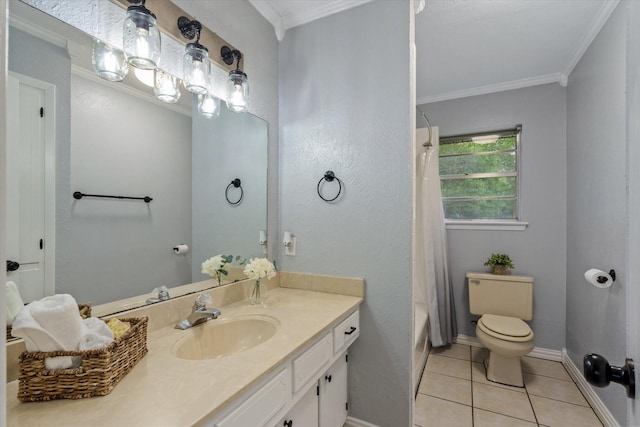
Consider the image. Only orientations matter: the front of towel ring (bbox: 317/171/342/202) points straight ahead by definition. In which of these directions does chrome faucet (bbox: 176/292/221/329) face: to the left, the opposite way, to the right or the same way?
to the left

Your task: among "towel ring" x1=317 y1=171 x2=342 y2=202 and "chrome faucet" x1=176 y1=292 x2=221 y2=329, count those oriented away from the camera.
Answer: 0

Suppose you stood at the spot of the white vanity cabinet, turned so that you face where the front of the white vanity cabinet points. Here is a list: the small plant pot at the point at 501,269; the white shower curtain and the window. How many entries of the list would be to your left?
3

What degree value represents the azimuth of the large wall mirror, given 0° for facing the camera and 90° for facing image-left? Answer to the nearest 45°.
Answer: approximately 315°

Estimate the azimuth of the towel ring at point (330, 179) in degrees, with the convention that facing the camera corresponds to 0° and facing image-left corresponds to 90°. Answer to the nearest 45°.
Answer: approximately 0°

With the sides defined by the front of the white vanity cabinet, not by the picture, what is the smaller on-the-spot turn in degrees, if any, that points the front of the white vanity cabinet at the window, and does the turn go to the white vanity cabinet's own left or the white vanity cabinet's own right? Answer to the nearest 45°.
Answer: approximately 90° to the white vanity cabinet's own left

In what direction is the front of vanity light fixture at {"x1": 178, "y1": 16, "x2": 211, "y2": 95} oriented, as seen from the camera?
facing the viewer and to the right of the viewer

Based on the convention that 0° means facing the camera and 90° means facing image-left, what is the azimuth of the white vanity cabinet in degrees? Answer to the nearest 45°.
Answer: approximately 315°
